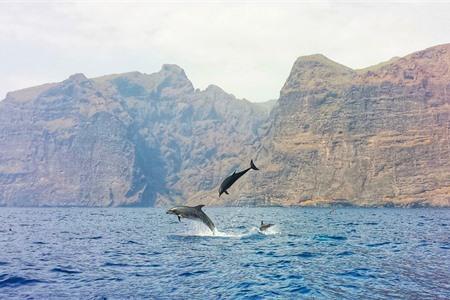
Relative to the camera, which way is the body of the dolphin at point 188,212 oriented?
to the viewer's left
